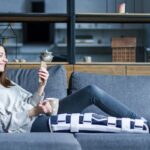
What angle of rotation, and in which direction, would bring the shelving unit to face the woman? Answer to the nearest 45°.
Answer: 0° — it already faces them

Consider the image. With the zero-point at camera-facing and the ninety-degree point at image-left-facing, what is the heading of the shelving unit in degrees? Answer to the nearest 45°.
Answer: approximately 0°

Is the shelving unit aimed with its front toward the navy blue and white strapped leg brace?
yes
